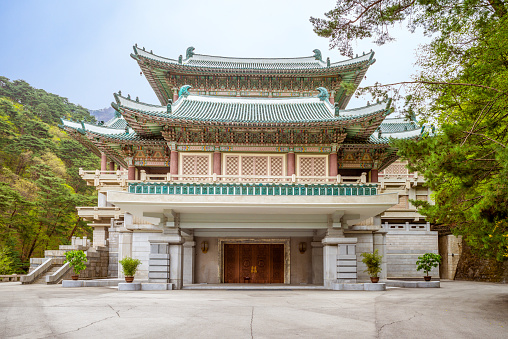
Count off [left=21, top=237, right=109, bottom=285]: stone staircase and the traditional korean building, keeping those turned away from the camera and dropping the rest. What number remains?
0

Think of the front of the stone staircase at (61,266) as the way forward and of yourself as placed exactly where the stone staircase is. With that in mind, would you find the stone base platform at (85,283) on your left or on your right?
on your left

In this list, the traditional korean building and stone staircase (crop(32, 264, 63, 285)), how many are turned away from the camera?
0

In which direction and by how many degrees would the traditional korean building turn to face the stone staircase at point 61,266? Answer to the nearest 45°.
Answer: approximately 135° to its right

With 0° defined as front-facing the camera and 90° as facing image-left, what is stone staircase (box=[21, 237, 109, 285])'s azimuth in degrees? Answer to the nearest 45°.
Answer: approximately 45°

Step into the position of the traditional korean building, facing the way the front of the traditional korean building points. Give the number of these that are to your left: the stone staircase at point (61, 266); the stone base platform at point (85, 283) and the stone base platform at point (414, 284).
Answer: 1
